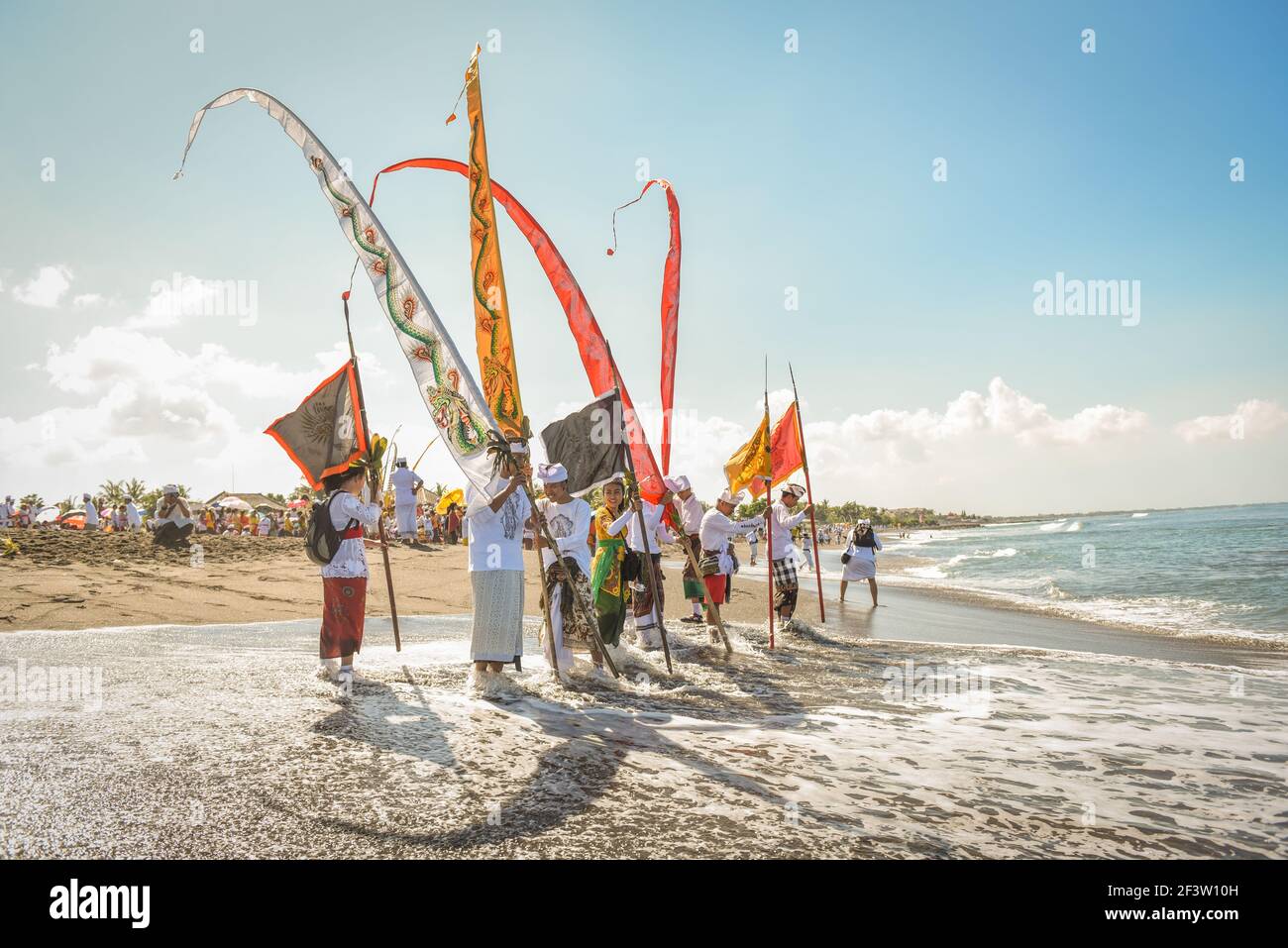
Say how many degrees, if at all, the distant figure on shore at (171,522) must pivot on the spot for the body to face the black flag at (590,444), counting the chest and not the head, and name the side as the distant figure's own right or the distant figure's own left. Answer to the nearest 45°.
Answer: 0° — they already face it

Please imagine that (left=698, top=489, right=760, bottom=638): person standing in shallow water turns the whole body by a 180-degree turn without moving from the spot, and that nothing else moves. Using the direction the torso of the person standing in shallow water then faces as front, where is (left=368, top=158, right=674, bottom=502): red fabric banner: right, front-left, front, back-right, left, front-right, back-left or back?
front-left

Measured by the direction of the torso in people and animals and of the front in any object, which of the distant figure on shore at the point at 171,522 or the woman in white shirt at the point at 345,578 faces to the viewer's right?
the woman in white shirt

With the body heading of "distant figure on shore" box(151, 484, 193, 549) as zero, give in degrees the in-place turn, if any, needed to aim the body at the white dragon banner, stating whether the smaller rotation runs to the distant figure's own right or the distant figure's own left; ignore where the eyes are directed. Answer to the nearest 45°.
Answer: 0° — they already face it

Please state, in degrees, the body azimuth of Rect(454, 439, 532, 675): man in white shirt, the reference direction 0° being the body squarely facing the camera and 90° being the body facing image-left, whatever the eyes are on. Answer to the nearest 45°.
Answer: approximately 315°
